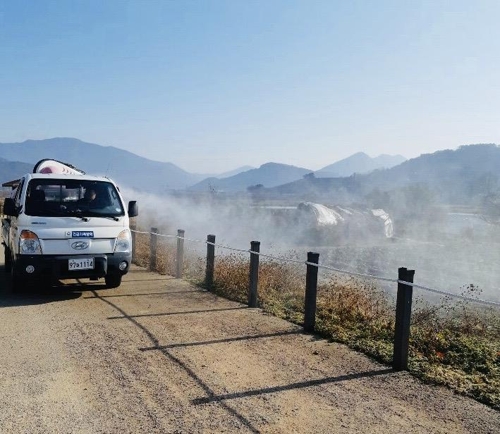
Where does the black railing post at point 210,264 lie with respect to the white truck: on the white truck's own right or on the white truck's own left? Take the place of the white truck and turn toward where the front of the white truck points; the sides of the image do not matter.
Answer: on the white truck's own left

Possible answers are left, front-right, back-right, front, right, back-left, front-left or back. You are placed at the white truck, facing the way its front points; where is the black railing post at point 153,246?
back-left

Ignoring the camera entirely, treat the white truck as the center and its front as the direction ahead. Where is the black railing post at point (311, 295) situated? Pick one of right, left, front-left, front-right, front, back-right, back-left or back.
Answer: front-left

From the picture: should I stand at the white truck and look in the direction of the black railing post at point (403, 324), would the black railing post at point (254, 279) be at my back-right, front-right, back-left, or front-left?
front-left

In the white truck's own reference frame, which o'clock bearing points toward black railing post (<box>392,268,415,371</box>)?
The black railing post is roughly at 11 o'clock from the white truck.

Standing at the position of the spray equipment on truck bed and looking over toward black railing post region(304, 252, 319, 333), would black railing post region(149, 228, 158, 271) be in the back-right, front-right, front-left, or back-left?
front-left

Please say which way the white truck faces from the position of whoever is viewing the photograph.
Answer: facing the viewer

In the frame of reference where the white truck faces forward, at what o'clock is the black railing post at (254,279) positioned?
The black railing post is roughly at 10 o'clock from the white truck.
